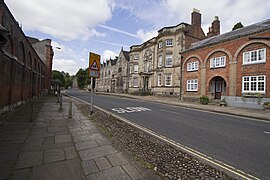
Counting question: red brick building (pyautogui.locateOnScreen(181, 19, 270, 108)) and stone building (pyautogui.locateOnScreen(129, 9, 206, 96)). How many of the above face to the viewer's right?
0

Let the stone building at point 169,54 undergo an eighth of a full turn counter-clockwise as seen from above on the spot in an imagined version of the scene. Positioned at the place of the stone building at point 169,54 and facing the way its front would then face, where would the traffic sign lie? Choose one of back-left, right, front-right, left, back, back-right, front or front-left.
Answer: front

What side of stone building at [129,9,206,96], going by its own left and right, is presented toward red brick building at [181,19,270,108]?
left

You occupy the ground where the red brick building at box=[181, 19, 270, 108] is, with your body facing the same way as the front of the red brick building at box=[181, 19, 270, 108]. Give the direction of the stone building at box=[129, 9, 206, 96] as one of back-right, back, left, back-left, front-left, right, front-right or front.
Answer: right

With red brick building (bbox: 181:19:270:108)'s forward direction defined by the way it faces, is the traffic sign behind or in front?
in front

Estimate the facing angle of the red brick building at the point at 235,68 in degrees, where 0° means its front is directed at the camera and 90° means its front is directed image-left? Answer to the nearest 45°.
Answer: approximately 45°

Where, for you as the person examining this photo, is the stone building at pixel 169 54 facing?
facing the viewer and to the left of the viewer
